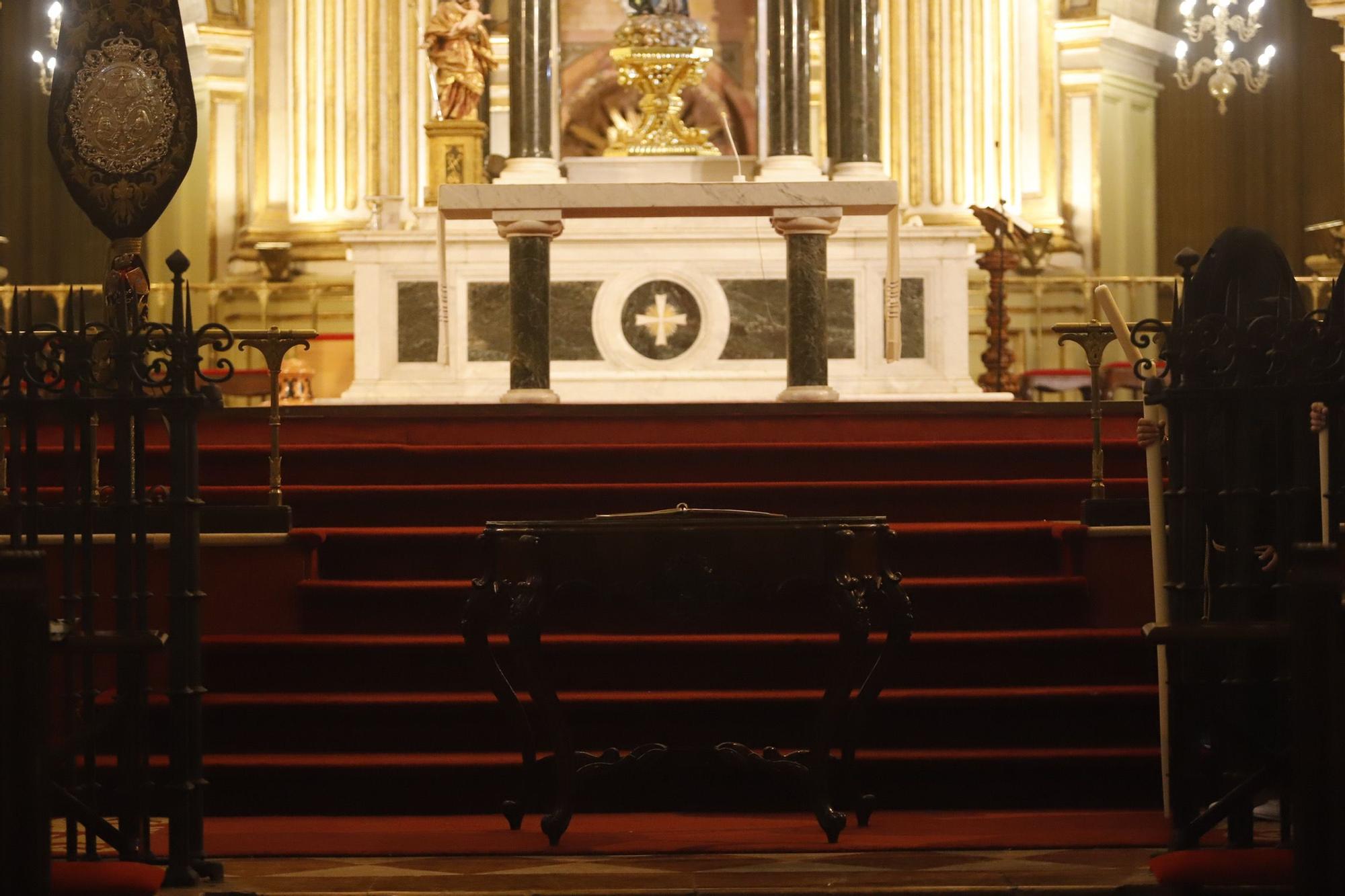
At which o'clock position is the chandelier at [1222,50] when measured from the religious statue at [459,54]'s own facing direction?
The chandelier is roughly at 9 o'clock from the religious statue.

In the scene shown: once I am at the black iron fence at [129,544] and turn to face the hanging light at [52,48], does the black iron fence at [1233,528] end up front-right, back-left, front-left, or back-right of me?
back-right

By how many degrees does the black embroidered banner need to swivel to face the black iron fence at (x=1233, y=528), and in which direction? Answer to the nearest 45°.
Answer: approximately 45° to its left

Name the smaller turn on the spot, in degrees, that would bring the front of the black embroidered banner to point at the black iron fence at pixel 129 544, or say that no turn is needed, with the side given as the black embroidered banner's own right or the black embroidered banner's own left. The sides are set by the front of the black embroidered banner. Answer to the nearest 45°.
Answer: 0° — it already faces it

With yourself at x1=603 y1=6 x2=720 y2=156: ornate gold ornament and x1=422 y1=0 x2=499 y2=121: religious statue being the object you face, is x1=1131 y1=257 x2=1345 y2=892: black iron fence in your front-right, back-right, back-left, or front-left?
back-left

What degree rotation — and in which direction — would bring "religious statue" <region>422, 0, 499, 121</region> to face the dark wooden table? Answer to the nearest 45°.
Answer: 0° — it already faces it

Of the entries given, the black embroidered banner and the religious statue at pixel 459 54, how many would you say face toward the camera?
2

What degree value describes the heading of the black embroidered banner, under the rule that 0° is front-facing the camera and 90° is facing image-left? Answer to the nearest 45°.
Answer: approximately 0°

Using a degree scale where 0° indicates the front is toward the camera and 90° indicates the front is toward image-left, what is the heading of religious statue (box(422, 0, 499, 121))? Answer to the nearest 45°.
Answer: approximately 0°

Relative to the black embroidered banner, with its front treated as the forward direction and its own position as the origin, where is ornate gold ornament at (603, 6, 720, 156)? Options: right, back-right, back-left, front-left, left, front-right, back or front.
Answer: back-left

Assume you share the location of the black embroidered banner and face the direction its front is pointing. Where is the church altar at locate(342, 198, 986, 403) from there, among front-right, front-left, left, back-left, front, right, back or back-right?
back-left

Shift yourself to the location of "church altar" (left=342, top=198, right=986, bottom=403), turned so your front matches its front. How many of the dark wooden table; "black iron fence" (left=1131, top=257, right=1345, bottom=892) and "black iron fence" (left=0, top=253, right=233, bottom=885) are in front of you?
3
